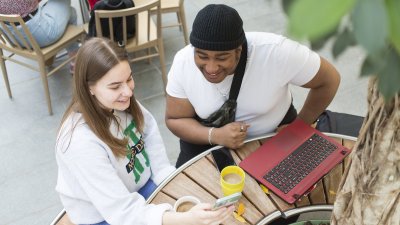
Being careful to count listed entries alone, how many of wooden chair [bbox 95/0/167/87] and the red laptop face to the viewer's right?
0

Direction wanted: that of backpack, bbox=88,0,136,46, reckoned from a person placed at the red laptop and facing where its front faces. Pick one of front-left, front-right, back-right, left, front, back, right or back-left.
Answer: front

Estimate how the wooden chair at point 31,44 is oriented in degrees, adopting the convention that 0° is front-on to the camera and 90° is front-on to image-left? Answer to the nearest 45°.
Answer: approximately 225°

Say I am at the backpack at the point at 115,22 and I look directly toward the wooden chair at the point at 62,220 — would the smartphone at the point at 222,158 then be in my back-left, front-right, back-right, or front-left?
front-left

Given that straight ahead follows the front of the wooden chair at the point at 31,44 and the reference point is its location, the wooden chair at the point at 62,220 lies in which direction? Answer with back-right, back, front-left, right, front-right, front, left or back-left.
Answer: back-right

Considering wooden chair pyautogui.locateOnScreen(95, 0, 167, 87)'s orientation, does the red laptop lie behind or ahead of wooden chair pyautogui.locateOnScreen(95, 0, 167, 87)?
behind

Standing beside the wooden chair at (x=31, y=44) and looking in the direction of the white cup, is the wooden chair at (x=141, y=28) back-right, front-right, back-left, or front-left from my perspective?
front-left

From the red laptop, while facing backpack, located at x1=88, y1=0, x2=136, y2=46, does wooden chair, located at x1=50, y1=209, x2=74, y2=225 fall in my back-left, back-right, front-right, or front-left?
front-left

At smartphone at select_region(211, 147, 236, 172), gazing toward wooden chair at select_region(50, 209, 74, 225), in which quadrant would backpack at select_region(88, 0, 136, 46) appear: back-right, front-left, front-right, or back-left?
front-right

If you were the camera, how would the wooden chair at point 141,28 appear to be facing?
facing away from the viewer and to the left of the viewer
